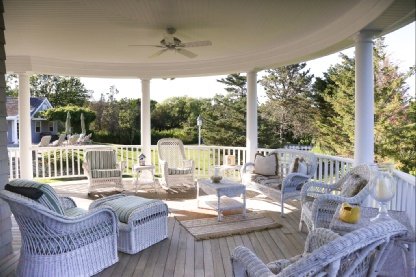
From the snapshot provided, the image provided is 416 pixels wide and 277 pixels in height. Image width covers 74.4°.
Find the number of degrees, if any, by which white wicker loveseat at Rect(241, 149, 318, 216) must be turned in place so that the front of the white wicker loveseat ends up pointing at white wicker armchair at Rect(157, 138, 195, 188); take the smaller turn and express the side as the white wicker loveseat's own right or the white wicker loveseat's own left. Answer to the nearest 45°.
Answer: approximately 90° to the white wicker loveseat's own right

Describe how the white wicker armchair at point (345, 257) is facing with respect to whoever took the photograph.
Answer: facing away from the viewer and to the left of the viewer

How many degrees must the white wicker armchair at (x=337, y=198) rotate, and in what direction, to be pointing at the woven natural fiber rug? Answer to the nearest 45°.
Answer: approximately 45° to its right

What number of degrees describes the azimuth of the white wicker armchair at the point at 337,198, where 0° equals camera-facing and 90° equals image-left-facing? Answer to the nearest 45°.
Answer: approximately 45°

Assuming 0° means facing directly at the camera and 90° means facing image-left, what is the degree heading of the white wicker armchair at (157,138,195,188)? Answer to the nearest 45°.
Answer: approximately 315°

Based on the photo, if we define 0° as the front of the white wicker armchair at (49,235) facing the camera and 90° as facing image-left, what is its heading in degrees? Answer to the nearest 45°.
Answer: approximately 225°

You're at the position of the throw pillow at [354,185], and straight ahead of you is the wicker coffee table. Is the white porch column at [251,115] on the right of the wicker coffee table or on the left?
right

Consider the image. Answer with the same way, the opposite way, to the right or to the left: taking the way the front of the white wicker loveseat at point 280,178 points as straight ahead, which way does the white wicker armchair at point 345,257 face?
to the right

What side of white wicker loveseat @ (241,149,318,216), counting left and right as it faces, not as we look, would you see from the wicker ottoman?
front
